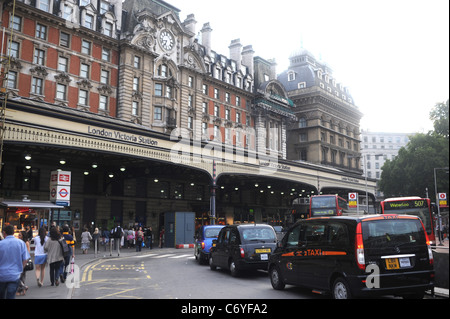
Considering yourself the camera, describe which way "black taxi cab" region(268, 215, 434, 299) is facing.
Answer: facing away from the viewer and to the left of the viewer

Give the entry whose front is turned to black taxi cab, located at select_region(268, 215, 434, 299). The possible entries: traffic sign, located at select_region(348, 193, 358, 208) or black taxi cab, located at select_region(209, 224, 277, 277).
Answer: the traffic sign

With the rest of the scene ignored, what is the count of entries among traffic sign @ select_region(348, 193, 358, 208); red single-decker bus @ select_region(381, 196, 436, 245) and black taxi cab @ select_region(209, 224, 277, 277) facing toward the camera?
2

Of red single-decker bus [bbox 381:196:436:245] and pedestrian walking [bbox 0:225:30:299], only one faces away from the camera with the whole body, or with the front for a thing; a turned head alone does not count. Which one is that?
the pedestrian walking

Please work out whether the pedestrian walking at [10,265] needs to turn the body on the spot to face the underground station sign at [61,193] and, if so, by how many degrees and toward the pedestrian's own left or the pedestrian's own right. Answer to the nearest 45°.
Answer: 0° — they already face it

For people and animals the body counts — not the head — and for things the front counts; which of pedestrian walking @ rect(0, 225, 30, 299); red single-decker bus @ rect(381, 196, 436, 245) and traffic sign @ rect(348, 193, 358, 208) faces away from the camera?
the pedestrian walking

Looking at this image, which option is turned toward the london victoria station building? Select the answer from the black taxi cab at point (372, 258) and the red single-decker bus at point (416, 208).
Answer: the black taxi cab

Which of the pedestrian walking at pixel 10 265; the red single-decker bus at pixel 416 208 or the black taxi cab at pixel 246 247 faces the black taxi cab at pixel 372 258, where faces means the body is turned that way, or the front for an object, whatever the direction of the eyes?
the red single-decker bus

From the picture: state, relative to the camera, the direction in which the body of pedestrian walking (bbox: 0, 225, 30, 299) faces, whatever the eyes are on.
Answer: away from the camera
